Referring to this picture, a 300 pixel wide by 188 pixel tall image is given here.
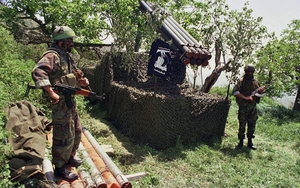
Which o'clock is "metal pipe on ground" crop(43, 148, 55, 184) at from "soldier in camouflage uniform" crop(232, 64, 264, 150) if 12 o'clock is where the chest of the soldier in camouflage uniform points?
The metal pipe on ground is roughly at 1 o'clock from the soldier in camouflage uniform.

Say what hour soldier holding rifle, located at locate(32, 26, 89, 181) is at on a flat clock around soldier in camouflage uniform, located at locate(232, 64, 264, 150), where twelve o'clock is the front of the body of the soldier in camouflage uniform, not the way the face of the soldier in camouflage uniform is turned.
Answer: The soldier holding rifle is roughly at 1 o'clock from the soldier in camouflage uniform.

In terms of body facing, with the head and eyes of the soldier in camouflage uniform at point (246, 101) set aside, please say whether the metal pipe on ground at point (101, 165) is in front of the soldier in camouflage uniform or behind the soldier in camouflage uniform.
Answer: in front

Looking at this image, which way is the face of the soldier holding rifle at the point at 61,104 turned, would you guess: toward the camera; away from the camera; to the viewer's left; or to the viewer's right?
to the viewer's right

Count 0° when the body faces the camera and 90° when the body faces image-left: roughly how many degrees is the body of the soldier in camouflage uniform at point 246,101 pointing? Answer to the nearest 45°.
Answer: approximately 0°

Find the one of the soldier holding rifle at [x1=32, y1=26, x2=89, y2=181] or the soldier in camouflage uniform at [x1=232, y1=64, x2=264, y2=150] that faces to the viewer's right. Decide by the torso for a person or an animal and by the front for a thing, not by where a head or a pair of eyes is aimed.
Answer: the soldier holding rifle

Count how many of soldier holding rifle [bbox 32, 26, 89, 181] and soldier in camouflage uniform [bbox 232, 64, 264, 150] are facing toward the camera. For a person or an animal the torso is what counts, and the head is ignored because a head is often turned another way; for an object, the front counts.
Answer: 1

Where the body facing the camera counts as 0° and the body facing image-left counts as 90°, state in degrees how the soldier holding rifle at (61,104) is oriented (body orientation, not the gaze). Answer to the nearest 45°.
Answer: approximately 270°

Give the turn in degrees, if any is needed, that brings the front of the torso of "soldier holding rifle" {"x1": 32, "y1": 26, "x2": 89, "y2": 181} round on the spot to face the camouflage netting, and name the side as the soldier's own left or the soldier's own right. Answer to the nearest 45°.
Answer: approximately 45° to the soldier's own left

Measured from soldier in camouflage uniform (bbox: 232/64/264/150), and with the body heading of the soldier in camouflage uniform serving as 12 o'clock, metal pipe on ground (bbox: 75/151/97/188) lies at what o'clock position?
The metal pipe on ground is roughly at 1 o'clock from the soldier in camouflage uniform.

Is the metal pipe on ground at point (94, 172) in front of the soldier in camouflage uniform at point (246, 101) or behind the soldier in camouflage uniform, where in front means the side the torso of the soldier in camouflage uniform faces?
in front
